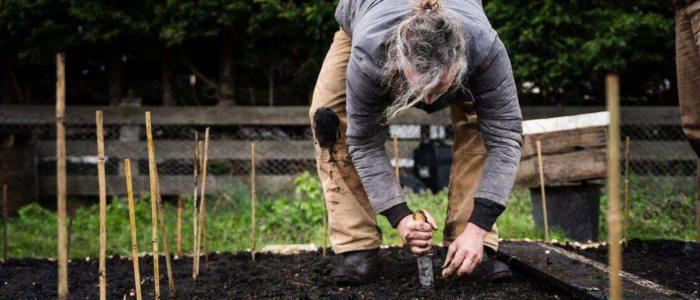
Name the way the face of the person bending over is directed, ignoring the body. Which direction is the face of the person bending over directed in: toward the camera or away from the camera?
toward the camera

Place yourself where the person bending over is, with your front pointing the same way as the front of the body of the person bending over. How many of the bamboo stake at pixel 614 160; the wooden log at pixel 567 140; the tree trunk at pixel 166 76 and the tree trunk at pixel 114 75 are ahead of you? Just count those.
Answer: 1

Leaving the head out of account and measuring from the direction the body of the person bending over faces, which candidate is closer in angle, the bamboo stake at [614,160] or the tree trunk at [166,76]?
the bamboo stake

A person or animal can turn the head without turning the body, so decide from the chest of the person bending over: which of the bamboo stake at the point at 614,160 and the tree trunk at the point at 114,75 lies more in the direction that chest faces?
the bamboo stake

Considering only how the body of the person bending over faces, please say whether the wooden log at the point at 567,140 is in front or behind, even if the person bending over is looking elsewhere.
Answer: behind

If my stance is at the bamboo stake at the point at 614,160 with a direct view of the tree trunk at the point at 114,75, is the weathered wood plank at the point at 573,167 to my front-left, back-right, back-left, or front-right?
front-right

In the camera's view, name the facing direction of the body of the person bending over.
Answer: toward the camera

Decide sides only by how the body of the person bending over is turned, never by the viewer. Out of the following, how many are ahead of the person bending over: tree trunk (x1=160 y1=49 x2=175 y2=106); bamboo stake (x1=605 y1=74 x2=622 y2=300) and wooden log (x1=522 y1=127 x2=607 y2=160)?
1

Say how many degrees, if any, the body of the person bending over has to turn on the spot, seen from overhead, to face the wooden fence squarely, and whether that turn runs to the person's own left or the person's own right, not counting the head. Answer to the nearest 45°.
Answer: approximately 135° to the person's own right

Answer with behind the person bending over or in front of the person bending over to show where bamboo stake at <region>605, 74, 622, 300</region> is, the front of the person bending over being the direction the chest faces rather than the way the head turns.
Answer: in front

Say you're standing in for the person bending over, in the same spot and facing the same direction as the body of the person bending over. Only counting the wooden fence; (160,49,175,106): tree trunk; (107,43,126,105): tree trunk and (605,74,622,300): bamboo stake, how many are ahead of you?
1

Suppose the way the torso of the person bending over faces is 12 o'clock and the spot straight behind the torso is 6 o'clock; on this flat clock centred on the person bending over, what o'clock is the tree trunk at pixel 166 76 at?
The tree trunk is roughly at 5 o'clock from the person bending over.

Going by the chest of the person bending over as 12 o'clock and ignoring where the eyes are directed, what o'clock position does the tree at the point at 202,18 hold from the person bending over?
The tree is roughly at 5 o'clock from the person bending over.
